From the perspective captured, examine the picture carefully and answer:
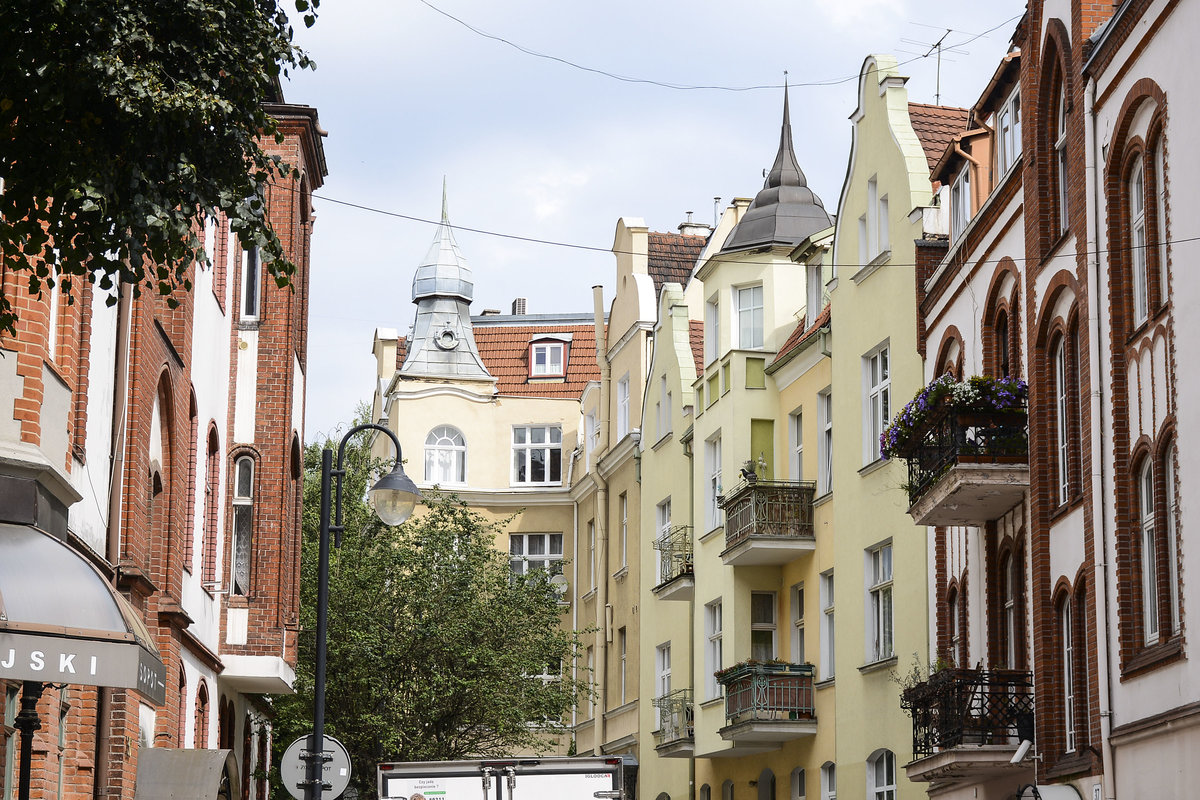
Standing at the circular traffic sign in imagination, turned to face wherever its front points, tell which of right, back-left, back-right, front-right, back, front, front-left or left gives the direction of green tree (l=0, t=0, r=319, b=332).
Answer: back

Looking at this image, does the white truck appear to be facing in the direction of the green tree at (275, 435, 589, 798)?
yes

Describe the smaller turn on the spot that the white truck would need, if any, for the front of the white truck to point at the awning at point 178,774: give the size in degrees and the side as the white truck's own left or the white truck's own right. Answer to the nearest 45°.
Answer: approximately 135° to the white truck's own left

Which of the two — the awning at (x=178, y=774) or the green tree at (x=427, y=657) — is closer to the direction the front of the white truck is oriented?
the green tree

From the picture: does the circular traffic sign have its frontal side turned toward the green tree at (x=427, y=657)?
yes

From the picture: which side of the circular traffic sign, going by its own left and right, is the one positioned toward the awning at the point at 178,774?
left

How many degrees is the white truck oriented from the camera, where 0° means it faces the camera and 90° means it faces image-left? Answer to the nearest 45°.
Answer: approximately 180°

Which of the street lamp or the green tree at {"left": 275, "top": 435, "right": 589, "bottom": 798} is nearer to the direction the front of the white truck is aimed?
the green tree
